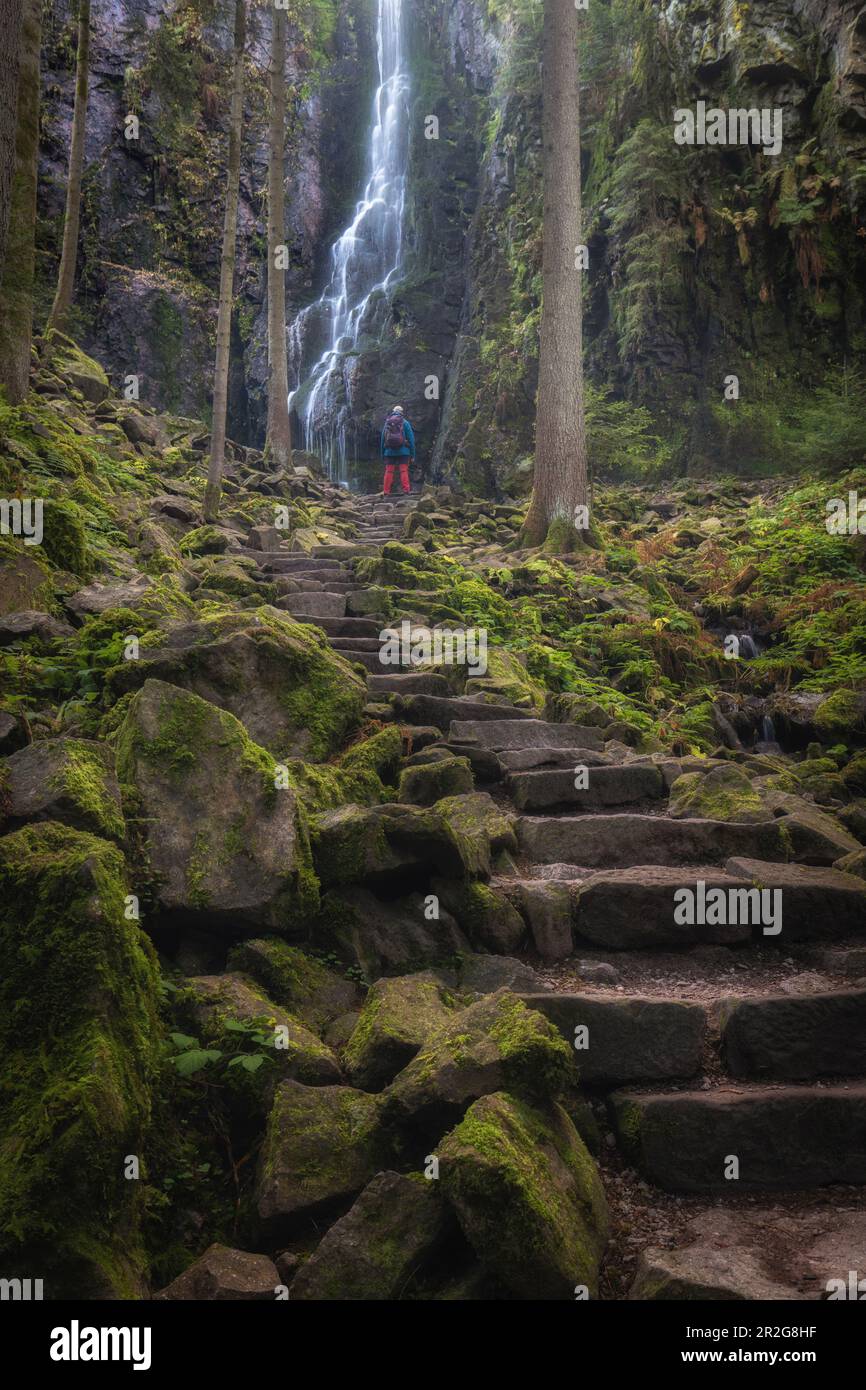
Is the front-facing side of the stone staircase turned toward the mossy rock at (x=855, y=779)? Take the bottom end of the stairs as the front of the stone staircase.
no

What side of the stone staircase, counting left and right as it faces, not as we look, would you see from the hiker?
back

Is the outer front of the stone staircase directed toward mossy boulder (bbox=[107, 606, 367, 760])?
no

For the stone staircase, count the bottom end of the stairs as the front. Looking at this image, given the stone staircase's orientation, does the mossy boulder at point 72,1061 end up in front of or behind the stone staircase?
in front

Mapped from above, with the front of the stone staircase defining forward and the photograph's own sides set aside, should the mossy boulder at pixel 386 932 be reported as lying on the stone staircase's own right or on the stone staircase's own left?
on the stone staircase's own right

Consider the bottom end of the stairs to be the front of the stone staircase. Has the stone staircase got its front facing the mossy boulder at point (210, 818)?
no

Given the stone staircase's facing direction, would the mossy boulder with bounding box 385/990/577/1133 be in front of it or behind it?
in front

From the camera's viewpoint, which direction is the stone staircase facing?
toward the camera

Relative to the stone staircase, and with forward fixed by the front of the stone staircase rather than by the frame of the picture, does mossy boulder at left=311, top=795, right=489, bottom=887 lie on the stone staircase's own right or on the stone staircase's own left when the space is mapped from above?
on the stone staircase's own right

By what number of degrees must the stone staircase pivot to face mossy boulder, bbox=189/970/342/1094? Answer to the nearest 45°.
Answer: approximately 45° to its right
